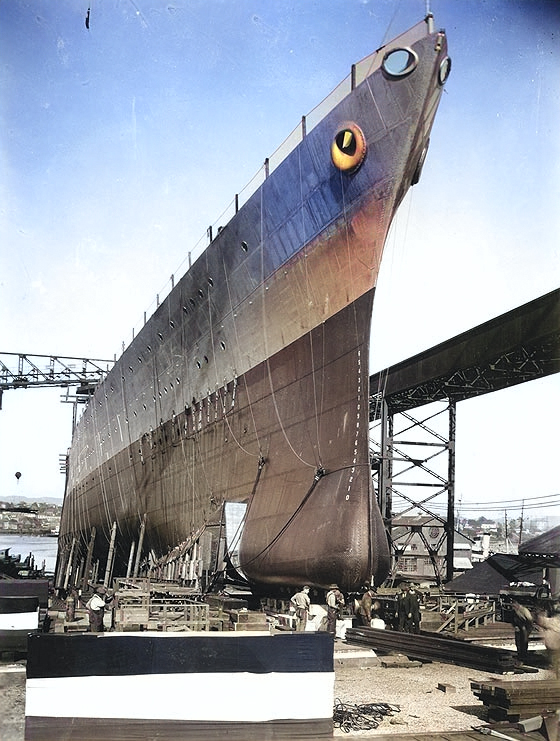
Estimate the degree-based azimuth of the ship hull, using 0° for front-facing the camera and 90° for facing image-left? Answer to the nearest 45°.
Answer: approximately 315°
